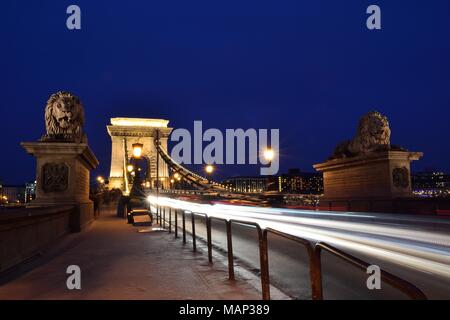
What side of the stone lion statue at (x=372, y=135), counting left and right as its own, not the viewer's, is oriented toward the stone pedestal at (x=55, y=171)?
right

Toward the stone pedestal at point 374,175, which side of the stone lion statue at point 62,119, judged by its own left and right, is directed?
left

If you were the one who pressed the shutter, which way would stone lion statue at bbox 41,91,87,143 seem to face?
facing the viewer

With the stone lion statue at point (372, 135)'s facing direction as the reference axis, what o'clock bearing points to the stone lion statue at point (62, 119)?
the stone lion statue at point (62, 119) is roughly at 3 o'clock from the stone lion statue at point (372, 135).

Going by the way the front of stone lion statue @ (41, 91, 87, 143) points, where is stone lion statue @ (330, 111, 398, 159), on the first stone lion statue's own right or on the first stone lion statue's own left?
on the first stone lion statue's own left

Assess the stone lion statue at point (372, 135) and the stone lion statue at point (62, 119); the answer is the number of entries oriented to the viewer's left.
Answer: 0
